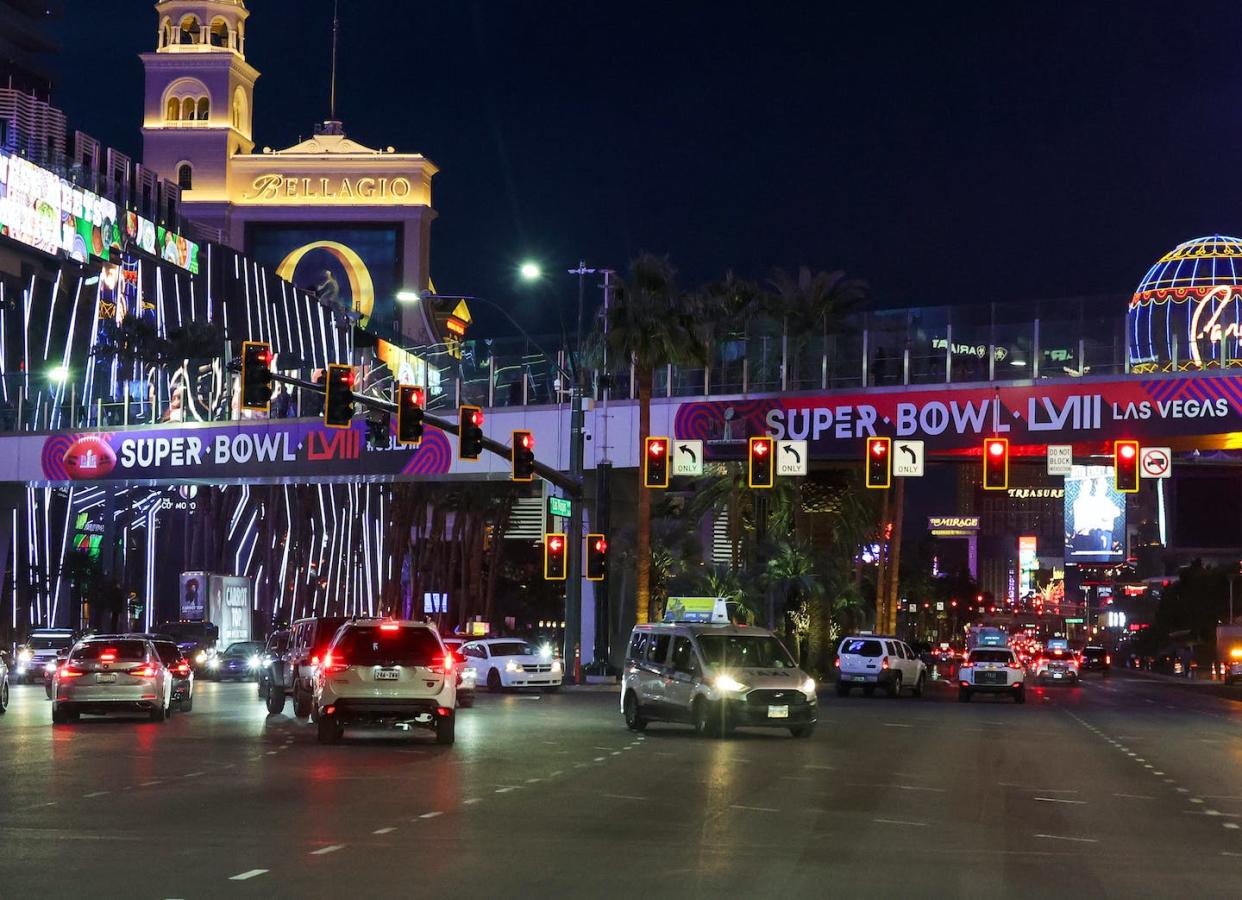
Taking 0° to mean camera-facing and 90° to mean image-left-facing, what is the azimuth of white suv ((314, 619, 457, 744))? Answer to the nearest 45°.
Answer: approximately 180°

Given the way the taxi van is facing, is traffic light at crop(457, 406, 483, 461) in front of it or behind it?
behind

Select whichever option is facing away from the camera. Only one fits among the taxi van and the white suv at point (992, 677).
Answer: the white suv

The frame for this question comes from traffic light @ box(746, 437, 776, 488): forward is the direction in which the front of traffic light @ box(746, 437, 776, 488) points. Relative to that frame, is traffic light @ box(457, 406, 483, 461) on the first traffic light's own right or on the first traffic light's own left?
on the first traffic light's own right

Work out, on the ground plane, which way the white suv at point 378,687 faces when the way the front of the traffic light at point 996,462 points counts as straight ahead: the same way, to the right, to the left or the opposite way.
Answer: the opposite way

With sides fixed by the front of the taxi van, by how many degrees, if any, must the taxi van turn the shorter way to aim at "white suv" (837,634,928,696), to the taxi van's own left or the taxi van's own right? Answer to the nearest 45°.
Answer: approximately 135° to the taxi van's own left

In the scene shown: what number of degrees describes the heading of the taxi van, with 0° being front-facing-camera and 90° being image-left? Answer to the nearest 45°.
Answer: approximately 315°

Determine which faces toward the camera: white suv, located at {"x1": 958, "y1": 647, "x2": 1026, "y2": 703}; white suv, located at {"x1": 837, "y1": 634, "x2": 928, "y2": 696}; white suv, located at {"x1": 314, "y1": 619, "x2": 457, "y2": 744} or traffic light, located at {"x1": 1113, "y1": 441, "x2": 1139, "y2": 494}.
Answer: the traffic light
